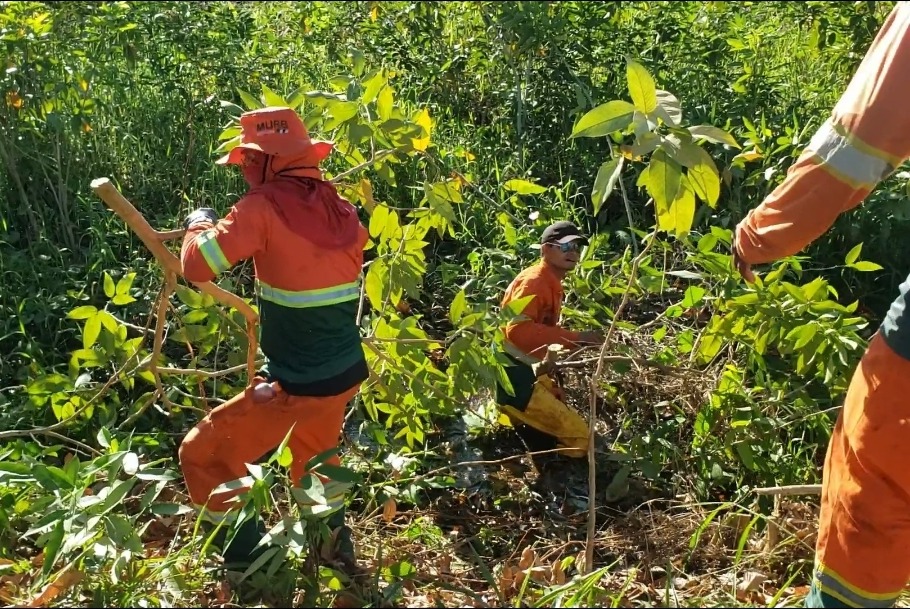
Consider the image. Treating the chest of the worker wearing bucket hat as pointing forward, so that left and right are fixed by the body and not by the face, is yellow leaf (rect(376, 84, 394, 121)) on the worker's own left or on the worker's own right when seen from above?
on the worker's own right

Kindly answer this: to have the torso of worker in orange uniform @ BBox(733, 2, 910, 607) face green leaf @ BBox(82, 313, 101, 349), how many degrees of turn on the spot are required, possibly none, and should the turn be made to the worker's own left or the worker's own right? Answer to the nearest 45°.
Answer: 0° — they already face it

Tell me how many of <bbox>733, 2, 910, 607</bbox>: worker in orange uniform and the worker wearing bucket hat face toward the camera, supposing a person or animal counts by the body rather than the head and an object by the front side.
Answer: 0

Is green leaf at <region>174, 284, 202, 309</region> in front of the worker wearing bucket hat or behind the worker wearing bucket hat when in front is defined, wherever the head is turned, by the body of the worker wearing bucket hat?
in front

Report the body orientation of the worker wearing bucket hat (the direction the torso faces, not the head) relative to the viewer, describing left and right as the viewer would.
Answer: facing away from the viewer and to the left of the viewer

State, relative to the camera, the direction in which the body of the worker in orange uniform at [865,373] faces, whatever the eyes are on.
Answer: to the viewer's left

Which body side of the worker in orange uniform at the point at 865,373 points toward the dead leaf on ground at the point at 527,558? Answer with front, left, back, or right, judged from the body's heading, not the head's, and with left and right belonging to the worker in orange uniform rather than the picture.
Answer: front

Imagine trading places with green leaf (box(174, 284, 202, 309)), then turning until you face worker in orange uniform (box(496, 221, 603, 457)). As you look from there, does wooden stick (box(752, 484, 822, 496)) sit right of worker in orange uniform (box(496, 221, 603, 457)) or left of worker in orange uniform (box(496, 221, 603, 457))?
right

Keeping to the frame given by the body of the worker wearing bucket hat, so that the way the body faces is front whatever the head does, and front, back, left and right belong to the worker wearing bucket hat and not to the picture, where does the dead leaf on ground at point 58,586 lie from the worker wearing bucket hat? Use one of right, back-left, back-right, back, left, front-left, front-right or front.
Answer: left

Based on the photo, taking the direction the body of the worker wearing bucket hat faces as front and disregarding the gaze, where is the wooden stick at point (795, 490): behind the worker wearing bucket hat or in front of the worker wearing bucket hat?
behind
